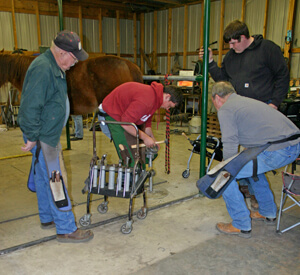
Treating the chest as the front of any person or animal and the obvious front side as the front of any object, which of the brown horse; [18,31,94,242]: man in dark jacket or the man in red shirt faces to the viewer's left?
the brown horse

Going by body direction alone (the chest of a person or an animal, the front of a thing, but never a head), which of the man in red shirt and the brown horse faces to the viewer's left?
the brown horse

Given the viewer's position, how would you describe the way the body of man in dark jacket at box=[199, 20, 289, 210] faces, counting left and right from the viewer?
facing the viewer and to the left of the viewer

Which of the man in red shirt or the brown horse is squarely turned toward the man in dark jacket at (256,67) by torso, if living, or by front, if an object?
the man in red shirt

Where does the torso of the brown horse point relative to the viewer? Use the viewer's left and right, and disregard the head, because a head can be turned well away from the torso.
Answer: facing to the left of the viewer

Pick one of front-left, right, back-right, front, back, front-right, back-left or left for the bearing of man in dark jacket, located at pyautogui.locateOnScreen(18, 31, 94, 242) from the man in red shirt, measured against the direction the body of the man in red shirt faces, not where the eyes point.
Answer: back-right

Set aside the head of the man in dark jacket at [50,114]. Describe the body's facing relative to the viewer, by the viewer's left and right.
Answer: facing to the right of the viewer

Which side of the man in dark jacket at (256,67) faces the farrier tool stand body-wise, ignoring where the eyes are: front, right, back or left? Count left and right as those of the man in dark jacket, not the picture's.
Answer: front

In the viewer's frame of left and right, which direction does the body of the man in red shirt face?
facing to the right of the viewer

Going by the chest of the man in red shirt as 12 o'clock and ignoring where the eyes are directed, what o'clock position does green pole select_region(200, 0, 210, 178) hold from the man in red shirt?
The green pole is roughly at 11 o'clock from the man in red shirt.
